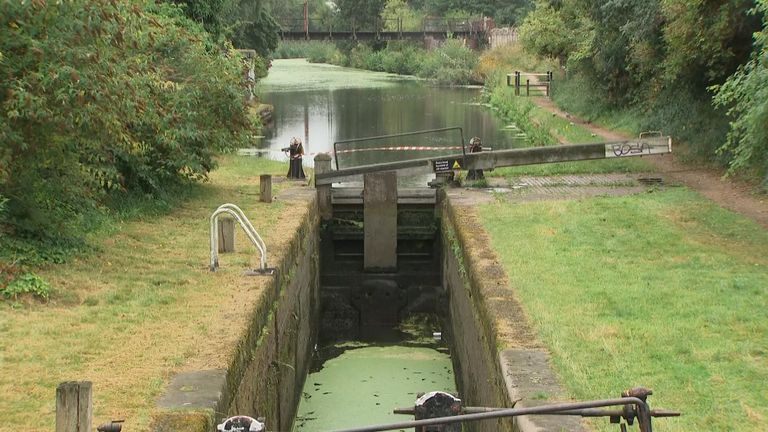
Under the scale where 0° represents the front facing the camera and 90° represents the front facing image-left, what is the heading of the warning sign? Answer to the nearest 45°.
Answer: approximately 0°

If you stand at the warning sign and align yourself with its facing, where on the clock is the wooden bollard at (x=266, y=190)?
The wooden bollard is roughly at 2 o'clock from the warning sign.

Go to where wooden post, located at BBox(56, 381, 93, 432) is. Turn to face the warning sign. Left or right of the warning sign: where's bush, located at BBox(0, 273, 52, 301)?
left

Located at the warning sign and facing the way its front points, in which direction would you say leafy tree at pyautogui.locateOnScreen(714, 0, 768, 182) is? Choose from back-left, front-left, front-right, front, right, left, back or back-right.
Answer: front-left

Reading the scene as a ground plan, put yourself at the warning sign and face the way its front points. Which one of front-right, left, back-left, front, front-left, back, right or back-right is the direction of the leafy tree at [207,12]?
back-right

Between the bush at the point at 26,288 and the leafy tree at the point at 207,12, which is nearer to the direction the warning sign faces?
the bush

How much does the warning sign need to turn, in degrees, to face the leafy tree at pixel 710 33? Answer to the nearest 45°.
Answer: approximately 90° to its left

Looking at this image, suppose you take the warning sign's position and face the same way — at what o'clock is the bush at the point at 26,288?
The bush is roughly at 1 o'clock from the warning sign.

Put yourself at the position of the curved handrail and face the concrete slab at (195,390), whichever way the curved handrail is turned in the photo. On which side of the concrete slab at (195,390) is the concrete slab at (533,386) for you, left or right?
left

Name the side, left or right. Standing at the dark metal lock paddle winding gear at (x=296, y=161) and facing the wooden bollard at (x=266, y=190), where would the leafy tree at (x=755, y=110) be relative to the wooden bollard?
left

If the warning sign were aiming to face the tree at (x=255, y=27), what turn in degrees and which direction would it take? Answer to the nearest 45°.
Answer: approximately 180°

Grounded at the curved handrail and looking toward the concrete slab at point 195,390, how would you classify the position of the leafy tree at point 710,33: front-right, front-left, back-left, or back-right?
back-left

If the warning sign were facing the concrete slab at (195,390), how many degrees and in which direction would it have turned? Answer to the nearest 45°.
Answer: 0° — it already faces it
